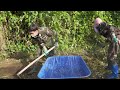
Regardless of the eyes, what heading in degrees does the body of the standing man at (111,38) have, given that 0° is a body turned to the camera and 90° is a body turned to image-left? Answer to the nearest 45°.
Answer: approximately 90°

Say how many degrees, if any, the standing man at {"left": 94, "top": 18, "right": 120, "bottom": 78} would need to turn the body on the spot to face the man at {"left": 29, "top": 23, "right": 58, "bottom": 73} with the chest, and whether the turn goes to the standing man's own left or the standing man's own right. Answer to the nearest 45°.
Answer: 0° — they already face them
